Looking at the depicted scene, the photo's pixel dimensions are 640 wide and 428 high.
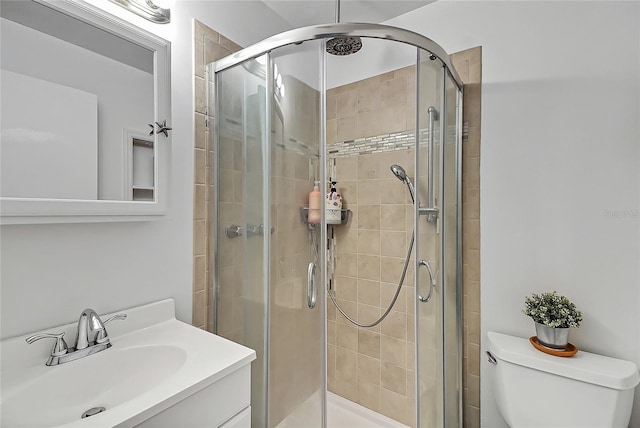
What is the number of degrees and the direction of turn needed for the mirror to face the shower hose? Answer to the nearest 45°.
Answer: approximately 45° to its left

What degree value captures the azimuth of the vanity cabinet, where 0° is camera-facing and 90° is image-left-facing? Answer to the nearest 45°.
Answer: approximately 315°

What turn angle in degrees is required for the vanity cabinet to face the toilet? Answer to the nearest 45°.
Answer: approximately 45° to its left

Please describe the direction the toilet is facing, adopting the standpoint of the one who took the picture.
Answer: facing the viewer and to the left of the viewer

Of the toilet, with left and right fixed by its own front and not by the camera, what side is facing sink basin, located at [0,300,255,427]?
front

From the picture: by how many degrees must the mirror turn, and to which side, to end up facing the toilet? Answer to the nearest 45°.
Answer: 0° — it already faces it

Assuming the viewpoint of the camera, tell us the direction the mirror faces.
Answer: facing the viewer and to the right of the viewer

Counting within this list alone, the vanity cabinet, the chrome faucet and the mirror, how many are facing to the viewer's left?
0

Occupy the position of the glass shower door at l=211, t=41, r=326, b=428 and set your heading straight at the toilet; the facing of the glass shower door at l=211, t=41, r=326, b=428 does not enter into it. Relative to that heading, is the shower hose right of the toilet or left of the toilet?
left
